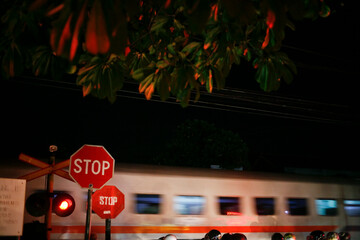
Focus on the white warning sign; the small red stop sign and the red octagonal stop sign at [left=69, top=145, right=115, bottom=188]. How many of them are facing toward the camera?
3

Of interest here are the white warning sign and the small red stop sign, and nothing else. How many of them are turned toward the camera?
2

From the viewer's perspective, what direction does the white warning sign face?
toward the camera

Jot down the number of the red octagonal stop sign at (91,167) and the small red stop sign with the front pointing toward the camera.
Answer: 2

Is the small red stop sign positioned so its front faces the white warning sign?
no

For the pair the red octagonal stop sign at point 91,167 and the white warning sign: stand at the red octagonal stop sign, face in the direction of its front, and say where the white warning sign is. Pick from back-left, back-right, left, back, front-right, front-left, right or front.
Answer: back-right

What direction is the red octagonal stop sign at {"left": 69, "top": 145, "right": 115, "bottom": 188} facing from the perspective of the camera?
toward the camera

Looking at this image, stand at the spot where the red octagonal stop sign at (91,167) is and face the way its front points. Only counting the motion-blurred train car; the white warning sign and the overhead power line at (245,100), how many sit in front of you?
0

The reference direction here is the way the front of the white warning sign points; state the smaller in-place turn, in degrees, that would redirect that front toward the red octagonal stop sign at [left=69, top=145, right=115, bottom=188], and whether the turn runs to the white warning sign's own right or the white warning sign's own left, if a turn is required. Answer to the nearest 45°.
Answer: approximately 45° to the white warning sign's own left

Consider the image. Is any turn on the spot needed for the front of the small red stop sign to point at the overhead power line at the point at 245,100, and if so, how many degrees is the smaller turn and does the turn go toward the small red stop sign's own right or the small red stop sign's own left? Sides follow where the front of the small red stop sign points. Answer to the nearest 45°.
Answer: approximately 135° to the small red stop sign's own left

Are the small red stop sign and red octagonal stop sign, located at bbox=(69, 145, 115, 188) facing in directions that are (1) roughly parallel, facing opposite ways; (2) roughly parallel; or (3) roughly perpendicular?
roughly parallel

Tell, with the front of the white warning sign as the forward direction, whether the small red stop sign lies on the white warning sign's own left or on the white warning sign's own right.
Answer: on the white warning sign's own left

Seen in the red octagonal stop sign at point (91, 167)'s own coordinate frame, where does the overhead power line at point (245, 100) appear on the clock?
The overhead power line is roughly at 7 o'clock from the red octagonal stop sign.

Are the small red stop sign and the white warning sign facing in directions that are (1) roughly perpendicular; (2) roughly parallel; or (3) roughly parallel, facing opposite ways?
roughly parallel

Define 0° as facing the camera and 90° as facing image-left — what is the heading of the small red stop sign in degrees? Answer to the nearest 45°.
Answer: approximately 0°

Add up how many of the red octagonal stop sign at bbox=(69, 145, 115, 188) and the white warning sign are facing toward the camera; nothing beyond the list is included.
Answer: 2
